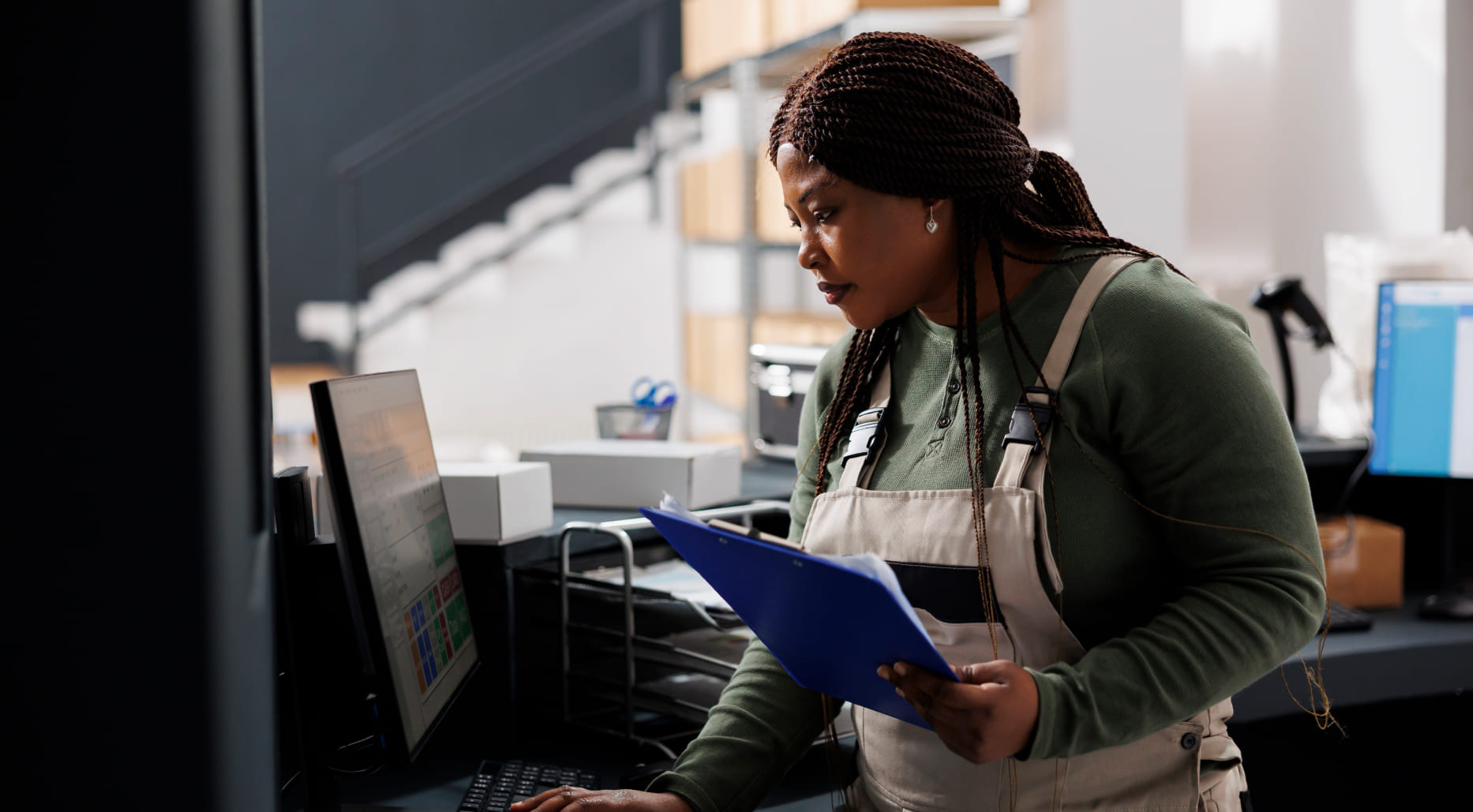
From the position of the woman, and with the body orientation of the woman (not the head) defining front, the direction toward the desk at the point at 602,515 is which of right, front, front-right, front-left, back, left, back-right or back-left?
right

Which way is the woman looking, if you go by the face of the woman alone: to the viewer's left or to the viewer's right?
to the viewer's left

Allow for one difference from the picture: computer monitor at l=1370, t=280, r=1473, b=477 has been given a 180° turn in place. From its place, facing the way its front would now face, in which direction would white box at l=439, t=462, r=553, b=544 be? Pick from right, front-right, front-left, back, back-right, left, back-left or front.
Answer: back-left

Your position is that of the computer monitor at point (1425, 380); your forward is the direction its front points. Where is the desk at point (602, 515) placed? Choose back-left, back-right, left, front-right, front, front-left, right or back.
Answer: front-right

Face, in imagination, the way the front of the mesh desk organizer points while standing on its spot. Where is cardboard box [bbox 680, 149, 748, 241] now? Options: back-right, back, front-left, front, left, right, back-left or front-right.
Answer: back-left

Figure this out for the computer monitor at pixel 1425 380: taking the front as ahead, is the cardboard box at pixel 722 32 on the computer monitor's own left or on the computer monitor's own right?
on the computer monitor's own right

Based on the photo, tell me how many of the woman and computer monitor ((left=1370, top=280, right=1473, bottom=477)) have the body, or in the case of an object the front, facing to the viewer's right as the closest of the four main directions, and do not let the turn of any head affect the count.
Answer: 0

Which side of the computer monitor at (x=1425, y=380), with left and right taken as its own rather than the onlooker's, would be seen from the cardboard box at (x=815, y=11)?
right

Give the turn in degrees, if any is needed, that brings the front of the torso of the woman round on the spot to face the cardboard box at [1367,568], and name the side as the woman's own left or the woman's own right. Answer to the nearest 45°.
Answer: approximately 180°

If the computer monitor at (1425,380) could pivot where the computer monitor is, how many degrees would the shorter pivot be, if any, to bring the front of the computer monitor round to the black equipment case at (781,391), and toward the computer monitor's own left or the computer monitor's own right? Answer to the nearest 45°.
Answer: approximately 90° to the computer monitor's own right

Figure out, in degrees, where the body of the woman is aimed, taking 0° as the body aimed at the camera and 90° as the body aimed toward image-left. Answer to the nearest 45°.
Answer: approximately 45°
